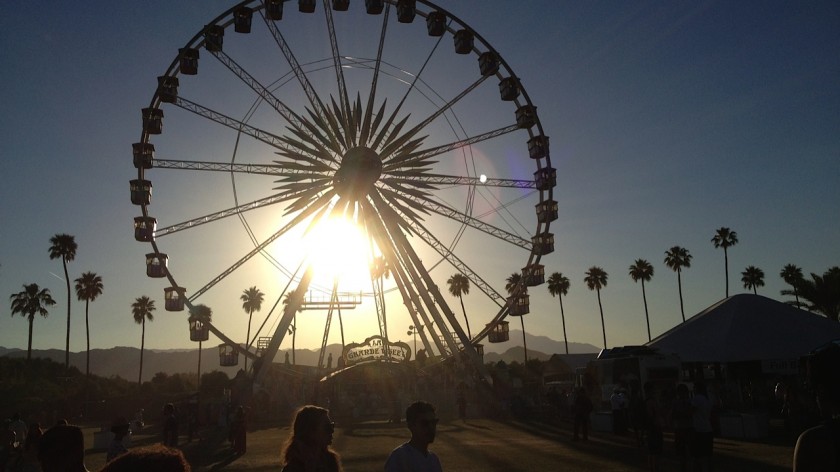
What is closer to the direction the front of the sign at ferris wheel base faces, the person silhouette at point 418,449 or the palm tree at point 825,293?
the person silhouette

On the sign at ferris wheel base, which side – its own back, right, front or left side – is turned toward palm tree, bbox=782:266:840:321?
left

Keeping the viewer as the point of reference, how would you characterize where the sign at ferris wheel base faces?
facing the viewer

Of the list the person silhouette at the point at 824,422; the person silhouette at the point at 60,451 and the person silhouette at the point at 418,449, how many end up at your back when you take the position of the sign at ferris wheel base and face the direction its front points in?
0

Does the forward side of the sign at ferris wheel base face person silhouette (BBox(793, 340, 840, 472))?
yes

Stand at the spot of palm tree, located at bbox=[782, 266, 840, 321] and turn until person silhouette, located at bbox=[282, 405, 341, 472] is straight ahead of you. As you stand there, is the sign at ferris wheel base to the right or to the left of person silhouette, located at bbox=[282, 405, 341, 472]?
right

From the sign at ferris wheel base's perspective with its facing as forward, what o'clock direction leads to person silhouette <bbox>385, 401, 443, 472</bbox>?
The person silhouette is roughly at 12 o'clock from the sign at ferris wheel base.

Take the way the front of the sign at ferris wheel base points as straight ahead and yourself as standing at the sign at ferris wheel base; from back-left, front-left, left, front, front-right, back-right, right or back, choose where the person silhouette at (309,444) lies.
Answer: front

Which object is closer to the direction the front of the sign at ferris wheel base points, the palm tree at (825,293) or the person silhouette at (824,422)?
the person silhouette

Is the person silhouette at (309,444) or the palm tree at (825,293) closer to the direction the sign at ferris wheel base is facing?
the person silhouette

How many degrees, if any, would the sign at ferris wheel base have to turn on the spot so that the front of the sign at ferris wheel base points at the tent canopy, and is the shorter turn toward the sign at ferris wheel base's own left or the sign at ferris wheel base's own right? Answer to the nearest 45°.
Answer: approximately 45° to the sign at ferris wheel base's own left

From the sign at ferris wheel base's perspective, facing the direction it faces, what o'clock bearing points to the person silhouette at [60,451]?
The person silhouette is roughly at 12 o'clock from the sign at ferris wheel base.
